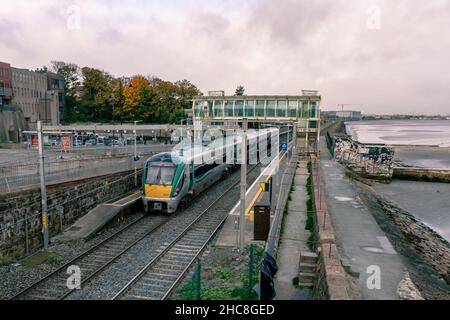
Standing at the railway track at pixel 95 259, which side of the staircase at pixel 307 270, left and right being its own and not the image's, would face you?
right

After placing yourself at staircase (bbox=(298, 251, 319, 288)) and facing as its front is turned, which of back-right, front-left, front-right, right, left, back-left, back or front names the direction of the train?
back-right

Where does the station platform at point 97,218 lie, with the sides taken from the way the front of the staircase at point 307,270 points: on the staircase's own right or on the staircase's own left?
on the staircase's own right

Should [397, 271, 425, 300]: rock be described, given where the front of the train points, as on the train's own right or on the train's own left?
on the train's own left

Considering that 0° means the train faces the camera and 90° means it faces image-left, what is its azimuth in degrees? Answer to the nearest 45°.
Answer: approximately 45°

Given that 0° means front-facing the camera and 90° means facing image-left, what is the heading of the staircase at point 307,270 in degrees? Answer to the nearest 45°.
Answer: approximately 0°

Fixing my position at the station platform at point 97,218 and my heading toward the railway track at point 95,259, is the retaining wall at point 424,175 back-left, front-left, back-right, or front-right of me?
back-left

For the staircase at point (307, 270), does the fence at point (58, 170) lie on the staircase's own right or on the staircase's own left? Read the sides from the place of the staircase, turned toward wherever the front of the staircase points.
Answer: on the staircase's own right

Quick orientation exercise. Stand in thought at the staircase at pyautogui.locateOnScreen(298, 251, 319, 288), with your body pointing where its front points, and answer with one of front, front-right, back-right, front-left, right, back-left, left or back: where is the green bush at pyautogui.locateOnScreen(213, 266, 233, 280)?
right

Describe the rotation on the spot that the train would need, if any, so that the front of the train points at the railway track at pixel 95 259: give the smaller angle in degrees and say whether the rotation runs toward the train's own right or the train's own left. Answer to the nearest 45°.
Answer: approximately 45° to the train's own left

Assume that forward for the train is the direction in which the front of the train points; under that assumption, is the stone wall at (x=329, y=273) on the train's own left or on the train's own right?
on the train's own left

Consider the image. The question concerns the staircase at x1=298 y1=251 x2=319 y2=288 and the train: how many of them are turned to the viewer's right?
0

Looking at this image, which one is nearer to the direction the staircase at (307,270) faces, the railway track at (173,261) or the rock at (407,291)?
the rock
